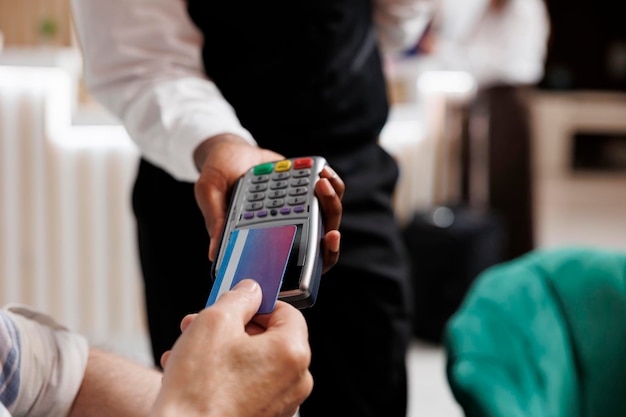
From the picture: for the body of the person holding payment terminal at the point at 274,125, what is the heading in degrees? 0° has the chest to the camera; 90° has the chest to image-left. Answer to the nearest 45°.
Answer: approximately 0°

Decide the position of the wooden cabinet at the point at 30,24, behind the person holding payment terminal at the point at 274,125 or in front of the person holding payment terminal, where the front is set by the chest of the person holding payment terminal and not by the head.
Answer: behind

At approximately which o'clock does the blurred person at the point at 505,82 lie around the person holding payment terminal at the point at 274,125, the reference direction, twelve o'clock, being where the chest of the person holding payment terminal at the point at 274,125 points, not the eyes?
the blurred person at the point at 505,82 is roughly at 7 o'clock from the person holding payment terminal at the point at 274,125.

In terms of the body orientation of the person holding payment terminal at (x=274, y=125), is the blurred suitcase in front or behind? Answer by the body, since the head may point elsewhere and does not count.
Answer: behind
